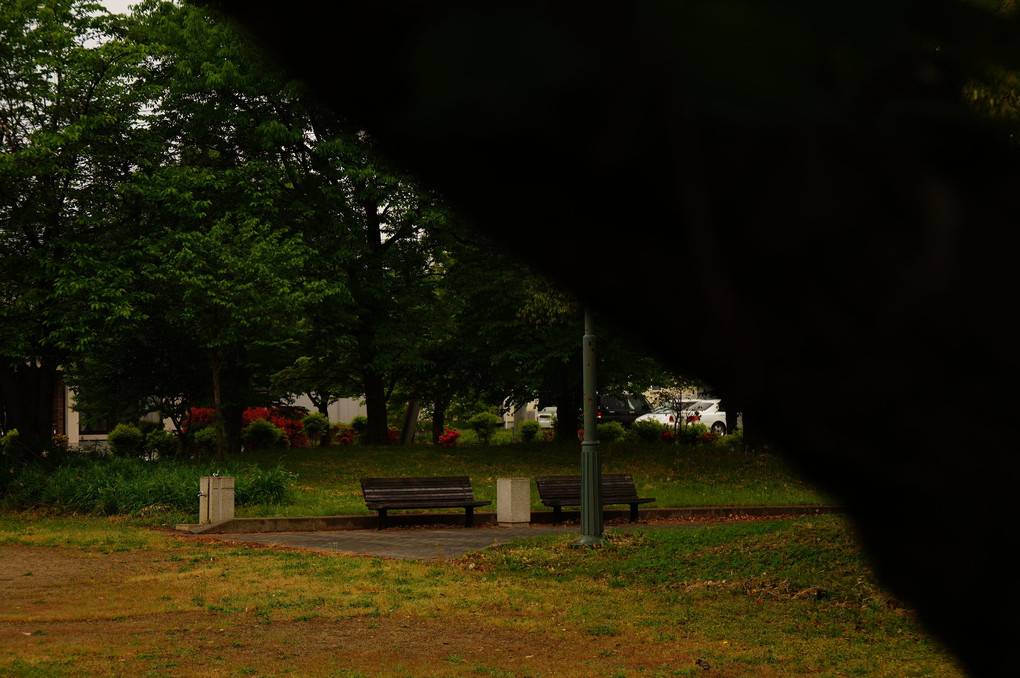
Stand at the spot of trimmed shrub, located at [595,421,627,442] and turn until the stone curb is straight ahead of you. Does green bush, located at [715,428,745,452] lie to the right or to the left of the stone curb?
left

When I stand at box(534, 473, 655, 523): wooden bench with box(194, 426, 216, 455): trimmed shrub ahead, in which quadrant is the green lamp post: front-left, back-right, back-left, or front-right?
back-left

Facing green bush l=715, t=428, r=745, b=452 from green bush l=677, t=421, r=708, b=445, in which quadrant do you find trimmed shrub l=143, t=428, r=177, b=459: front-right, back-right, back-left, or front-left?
back-right
